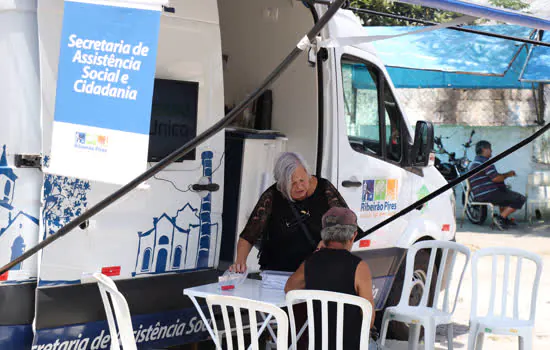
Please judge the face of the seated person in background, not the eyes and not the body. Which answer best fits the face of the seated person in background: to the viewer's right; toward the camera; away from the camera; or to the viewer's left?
to the viewer's right

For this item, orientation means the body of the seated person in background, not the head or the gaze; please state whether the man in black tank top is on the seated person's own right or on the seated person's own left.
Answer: on the seated person's own right

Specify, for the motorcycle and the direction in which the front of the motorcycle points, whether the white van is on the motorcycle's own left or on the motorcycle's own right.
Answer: on the motorcycle's own right

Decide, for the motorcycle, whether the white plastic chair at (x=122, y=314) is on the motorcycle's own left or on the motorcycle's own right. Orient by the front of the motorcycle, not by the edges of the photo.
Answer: on the motorcycle's own right

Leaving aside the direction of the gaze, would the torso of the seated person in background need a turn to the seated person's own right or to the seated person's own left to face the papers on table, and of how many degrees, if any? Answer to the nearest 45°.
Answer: approximately 90° to the seated person's own right

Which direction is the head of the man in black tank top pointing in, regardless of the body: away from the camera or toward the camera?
away from the camera

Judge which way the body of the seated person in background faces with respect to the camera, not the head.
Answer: to the viewer's right

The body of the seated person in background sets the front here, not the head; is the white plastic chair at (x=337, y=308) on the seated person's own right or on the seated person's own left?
on the seated person's own right

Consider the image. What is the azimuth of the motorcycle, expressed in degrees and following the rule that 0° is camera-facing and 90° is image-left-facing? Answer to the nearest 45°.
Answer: approximately 315°

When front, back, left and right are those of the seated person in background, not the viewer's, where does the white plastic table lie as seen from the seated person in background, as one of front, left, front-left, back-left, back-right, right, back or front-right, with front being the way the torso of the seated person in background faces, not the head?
right
